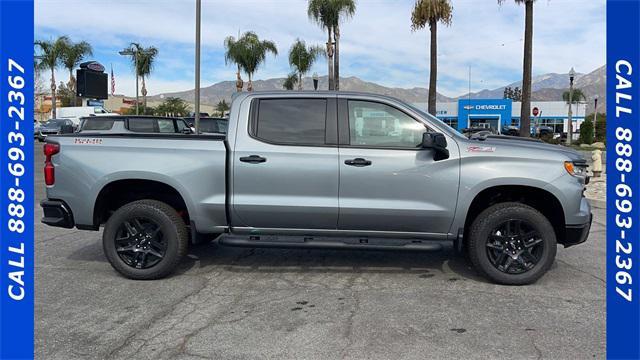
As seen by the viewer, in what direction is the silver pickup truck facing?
to the viewer's right

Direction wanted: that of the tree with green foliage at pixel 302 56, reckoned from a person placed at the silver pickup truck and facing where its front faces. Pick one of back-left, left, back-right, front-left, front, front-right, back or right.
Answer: left

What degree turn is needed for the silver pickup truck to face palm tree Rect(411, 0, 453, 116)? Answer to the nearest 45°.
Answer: approximately 90° to its left

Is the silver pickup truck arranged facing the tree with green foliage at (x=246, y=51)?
no

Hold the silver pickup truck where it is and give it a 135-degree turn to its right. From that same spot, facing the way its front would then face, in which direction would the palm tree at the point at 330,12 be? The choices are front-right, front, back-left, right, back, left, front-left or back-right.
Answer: back-right

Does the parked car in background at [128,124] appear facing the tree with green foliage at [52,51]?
no

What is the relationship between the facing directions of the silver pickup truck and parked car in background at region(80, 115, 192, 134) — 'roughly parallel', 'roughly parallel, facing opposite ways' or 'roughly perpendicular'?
roughly parallel

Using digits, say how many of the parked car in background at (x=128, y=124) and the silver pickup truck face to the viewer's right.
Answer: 2

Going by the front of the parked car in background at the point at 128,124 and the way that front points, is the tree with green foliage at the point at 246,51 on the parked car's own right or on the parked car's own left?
on the parked car's own left

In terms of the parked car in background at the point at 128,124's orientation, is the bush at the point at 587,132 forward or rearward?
forward

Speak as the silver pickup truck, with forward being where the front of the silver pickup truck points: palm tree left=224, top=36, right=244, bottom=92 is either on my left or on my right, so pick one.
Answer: on my left
